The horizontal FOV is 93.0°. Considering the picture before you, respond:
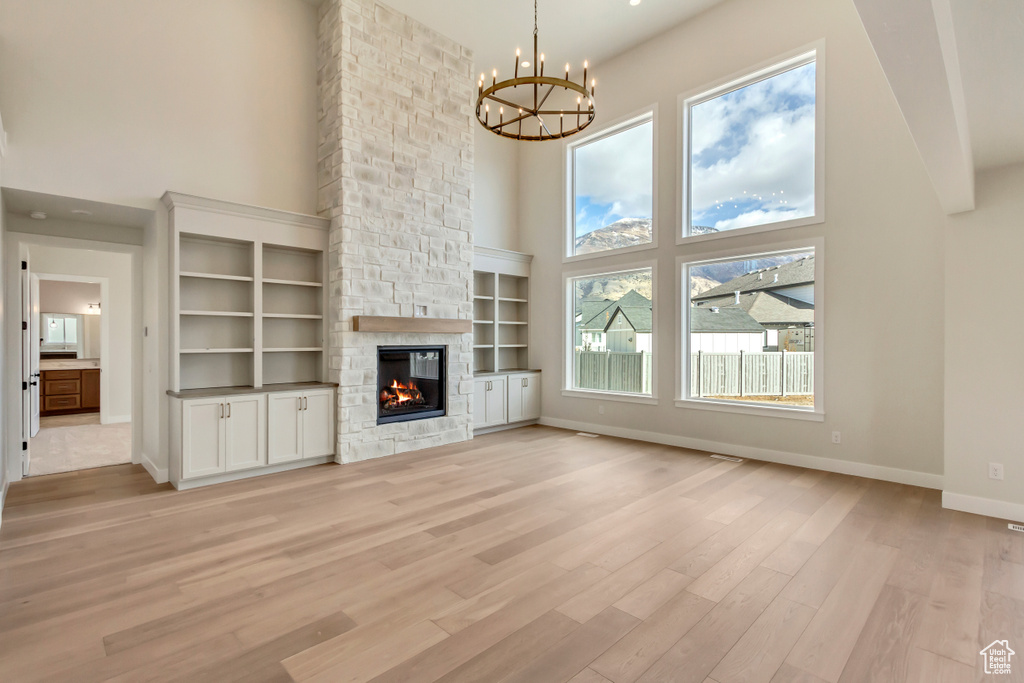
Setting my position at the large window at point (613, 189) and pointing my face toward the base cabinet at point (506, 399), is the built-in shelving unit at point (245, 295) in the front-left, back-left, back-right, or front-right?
front-left

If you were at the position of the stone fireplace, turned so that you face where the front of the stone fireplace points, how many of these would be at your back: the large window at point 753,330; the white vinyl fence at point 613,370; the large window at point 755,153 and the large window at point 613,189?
0

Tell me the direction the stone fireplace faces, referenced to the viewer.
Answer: facing the viewer and to the right of the viewer

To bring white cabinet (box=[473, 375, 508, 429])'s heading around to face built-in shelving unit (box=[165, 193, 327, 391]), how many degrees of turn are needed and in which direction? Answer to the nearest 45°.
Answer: approximately 90° to its right

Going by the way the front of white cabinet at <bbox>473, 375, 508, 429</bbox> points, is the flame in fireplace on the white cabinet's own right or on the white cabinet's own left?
on the white cabinet's own right

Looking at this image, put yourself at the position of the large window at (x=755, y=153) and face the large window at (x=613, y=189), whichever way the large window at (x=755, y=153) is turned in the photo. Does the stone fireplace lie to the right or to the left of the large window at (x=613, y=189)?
left

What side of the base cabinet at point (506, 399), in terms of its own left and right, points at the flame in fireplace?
right

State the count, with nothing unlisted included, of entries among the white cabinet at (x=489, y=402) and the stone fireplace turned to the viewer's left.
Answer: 0

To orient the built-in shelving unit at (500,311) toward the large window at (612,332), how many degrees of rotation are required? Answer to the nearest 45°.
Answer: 0° — it already faces it

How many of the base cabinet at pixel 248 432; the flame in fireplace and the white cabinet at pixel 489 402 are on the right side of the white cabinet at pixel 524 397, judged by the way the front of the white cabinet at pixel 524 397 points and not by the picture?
3

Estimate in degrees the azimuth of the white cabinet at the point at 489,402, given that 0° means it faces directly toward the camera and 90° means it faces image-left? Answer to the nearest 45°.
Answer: approximately 315°

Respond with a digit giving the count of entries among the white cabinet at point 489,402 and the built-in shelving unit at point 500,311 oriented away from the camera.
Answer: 0

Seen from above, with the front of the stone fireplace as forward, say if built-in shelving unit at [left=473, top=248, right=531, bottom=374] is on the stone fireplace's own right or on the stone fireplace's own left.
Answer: on the stone fireplace's own left

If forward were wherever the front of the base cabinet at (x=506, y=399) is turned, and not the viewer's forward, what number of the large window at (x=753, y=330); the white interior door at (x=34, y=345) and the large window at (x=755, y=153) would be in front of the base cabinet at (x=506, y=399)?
2

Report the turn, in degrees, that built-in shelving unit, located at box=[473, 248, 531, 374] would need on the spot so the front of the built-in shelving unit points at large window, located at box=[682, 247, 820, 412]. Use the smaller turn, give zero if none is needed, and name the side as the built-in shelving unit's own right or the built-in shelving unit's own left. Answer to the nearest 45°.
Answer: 0° — it already faces it

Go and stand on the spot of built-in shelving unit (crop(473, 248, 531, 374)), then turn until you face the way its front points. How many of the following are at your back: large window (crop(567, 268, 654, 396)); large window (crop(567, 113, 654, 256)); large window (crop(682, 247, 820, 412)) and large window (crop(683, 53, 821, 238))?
0

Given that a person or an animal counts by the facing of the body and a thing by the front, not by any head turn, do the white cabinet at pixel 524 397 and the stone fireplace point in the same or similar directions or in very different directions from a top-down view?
same or similar directions

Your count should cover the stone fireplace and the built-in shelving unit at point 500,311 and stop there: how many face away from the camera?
0

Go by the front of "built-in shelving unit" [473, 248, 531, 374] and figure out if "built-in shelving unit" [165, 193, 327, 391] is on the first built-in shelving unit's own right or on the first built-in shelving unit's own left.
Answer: on the first built-in shelving unit's own right
